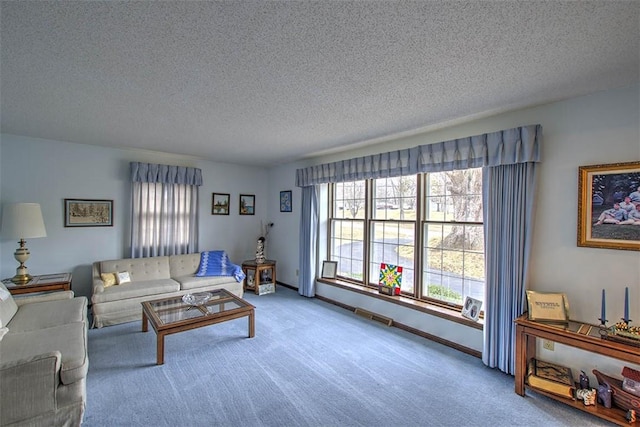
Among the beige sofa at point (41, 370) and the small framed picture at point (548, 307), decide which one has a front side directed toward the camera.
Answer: the small framed picture

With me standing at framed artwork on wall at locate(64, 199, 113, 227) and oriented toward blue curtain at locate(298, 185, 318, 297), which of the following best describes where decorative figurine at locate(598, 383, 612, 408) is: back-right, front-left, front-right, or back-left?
front-right

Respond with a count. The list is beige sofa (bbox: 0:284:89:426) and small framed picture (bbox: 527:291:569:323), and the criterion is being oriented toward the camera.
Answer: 1

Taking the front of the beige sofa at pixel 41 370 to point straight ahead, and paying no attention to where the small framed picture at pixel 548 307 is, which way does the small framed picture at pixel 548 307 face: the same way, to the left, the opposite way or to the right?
the opposite way

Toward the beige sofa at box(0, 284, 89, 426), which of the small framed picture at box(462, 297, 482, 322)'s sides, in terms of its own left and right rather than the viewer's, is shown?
front

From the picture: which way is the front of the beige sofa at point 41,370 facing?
to the viewer's right

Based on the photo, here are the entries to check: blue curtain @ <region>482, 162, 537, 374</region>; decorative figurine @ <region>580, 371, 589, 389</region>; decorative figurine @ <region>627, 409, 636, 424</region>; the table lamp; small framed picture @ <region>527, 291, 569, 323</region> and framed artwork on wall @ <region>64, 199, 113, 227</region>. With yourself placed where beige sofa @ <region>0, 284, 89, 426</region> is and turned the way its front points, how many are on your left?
2

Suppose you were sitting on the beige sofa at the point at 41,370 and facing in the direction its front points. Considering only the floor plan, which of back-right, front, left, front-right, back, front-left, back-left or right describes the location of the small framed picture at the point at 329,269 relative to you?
front

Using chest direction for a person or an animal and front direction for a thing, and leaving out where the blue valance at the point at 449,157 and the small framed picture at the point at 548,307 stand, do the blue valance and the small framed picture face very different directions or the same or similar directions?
same or similar directions

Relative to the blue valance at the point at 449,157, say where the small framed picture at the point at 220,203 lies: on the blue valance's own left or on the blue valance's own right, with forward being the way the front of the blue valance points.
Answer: on the blue valance's own right

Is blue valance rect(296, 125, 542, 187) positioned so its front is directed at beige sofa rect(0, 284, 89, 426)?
yes

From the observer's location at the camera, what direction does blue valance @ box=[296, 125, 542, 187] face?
facing the viewer and to the left of the viewer

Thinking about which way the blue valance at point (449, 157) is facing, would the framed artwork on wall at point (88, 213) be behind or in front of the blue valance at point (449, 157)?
in front

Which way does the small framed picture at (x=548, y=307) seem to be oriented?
toward the camera

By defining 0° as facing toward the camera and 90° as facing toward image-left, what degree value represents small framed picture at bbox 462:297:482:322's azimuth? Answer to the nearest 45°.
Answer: approximately 45°
